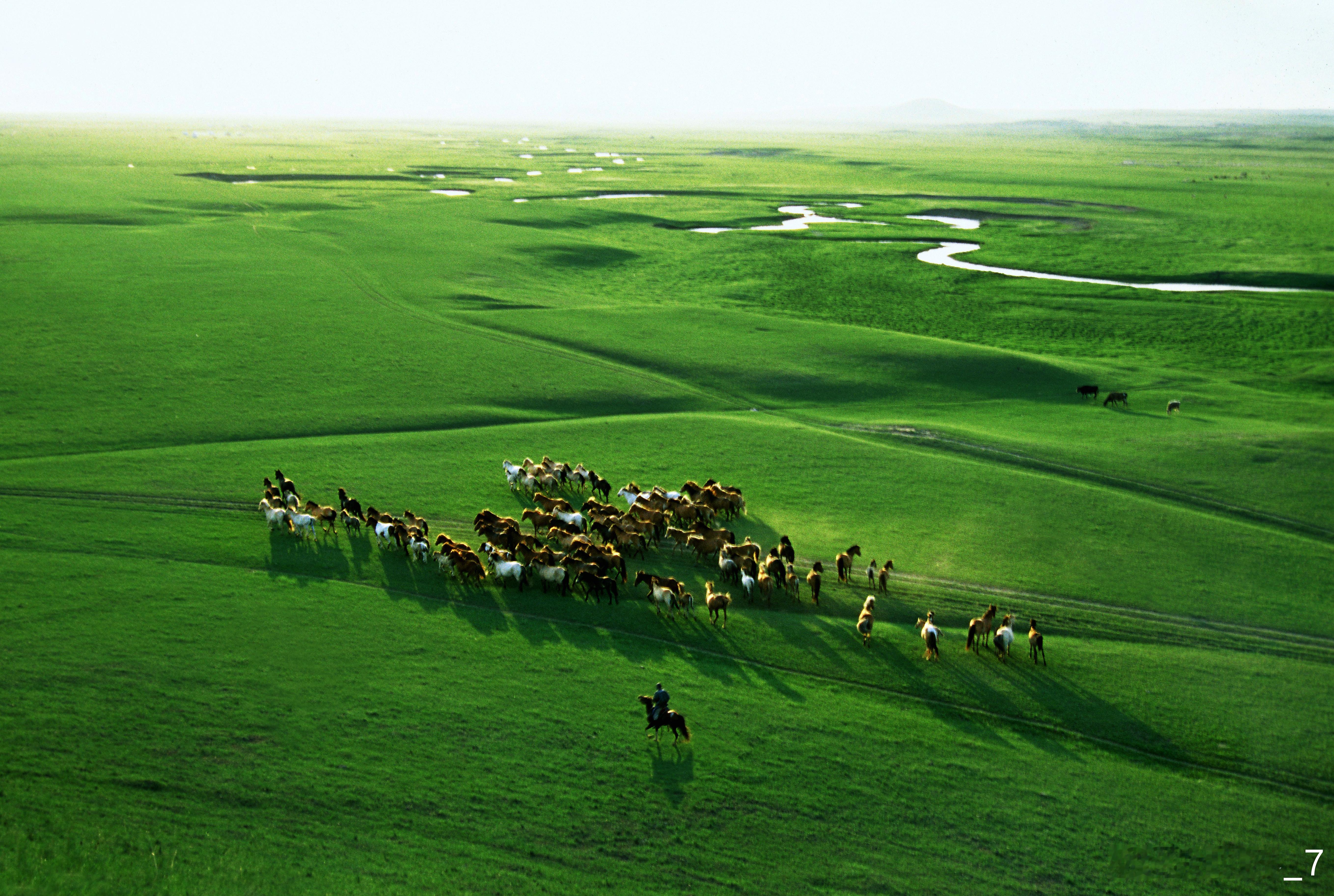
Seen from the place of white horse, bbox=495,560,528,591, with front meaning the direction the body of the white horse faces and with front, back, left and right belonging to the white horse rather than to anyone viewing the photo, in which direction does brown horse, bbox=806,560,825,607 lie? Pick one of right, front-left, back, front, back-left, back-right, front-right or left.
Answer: back

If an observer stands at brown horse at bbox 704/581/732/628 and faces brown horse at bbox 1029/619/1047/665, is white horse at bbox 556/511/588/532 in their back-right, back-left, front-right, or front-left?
back-left

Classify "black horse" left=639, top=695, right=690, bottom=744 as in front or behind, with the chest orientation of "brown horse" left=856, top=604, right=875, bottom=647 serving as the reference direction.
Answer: behind

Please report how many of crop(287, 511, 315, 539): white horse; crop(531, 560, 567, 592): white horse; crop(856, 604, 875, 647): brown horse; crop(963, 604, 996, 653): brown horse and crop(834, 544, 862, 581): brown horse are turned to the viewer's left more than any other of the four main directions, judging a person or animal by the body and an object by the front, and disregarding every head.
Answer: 2

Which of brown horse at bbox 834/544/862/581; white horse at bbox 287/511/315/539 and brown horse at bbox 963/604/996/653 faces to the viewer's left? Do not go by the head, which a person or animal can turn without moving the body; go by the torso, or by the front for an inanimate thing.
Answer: the white horse

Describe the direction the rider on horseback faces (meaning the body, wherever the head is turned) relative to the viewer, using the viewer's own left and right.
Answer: facing away from the viewer and to the left of the viewer

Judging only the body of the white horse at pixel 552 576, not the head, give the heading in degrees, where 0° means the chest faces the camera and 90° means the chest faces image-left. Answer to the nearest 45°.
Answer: approximately 90°
